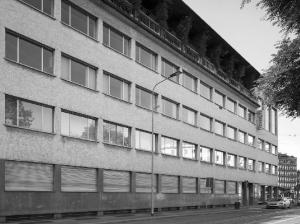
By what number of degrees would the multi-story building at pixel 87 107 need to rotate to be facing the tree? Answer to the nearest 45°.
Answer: approximately 45° to its right

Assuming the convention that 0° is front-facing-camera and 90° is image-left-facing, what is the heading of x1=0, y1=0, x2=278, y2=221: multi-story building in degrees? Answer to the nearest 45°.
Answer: approximately 315°
